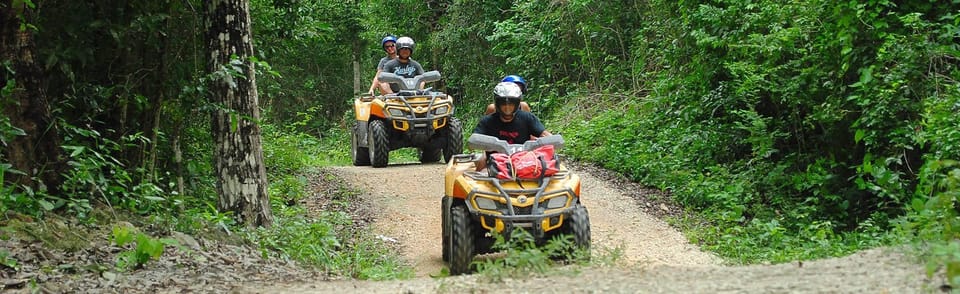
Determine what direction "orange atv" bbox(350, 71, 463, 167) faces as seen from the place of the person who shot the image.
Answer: facing the viewer and to the right of the viewer

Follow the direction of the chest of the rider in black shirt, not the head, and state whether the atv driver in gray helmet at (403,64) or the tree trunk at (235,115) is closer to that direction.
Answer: the tree trunk

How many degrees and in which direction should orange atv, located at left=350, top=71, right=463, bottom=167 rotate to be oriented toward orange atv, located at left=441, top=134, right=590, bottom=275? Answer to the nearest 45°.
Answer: approximately 45° to its right

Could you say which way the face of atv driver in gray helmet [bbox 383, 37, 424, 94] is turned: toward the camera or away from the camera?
toward the camera

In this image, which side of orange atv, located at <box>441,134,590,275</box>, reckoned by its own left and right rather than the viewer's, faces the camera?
front

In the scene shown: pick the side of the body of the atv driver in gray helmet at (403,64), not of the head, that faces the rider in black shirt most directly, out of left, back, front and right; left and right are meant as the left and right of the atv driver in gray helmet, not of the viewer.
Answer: front

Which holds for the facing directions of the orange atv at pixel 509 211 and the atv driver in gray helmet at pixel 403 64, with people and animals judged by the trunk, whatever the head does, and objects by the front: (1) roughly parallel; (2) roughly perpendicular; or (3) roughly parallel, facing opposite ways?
roughly parallel

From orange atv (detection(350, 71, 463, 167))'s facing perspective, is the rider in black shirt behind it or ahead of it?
ahead

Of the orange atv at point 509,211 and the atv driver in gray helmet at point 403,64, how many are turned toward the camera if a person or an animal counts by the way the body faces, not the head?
2

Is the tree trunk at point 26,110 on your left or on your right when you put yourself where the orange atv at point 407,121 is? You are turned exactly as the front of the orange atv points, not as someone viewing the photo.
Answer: on your right

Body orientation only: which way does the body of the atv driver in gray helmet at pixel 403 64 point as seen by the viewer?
toward the camera

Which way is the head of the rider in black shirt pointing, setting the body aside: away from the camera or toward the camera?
toward the camera

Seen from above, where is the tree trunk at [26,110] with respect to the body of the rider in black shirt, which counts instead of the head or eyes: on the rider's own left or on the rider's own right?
on the rider's own right
